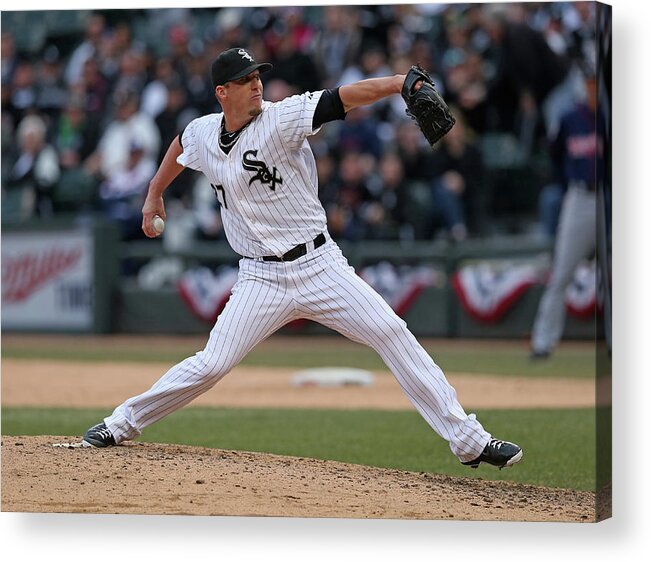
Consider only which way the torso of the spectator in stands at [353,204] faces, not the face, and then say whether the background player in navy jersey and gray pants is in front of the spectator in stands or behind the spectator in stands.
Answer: in front

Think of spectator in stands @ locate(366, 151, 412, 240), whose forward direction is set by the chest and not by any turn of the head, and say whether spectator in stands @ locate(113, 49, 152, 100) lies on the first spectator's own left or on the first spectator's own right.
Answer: on the first spectator's own right

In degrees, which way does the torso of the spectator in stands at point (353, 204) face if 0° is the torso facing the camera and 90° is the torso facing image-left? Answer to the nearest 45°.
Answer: approximately 0°

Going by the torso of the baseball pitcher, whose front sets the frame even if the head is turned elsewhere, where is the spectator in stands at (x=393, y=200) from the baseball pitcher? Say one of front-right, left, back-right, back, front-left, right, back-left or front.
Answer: back

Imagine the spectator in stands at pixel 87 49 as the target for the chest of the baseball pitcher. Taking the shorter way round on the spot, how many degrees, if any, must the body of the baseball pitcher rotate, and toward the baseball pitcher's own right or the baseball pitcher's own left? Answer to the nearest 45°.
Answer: approximately 180°

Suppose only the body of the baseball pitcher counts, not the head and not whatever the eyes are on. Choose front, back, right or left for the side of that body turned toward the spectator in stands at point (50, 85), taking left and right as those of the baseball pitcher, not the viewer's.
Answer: back
